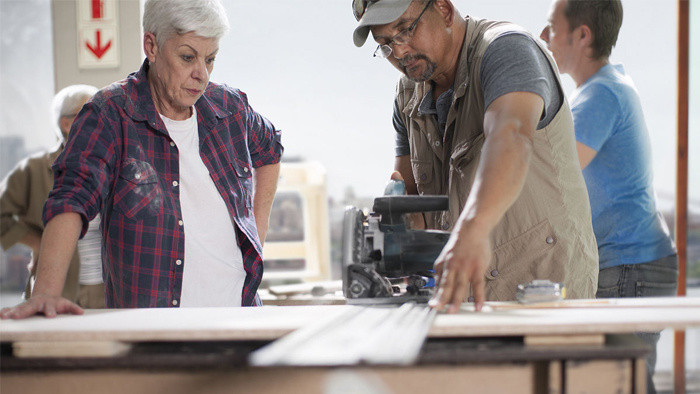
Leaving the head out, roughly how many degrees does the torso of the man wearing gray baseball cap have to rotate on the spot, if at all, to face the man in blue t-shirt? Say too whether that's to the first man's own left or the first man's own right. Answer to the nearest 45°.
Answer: approximately 180°

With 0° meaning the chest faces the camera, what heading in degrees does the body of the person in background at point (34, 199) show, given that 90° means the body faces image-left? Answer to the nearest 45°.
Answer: approximately 315°

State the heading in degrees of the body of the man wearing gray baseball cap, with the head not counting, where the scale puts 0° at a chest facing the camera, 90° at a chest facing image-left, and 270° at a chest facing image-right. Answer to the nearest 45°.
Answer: approximately 45°

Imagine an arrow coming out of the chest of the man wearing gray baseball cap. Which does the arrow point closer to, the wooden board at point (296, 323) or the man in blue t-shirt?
the wooden board

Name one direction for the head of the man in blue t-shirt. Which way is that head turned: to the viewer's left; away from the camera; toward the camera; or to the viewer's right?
to the viewer's left

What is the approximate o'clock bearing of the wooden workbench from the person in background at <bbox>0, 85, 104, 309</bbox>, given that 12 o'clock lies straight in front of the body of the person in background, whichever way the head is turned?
The wooden workbench is roughly at 1 o'clock from the person in background.
